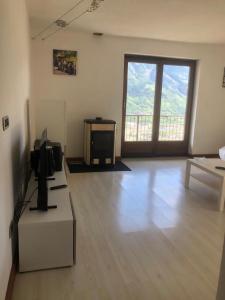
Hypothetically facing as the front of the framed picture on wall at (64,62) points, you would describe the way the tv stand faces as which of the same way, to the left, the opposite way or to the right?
to the left

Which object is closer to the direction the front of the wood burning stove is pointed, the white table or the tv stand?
the tv stand

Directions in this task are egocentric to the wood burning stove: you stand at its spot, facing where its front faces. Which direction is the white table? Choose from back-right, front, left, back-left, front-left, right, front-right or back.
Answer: front-left

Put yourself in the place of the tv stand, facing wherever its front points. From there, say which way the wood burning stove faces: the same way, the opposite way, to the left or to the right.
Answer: to the right

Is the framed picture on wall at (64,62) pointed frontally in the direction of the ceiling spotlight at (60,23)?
yes

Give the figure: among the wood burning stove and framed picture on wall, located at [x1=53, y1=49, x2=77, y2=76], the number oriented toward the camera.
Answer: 2

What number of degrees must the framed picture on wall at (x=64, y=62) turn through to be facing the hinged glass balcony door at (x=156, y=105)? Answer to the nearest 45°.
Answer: approximately 90° to its left

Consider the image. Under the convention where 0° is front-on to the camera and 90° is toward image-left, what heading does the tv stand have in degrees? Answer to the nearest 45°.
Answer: approximately 270°

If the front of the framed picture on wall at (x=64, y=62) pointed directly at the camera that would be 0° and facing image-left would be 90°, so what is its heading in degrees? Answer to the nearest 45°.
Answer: approximately 0°

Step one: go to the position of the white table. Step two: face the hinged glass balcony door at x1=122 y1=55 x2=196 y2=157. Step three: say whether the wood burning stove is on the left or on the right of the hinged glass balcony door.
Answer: left

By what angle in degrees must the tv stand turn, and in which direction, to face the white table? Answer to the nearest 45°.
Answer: approximately 45° to its left
